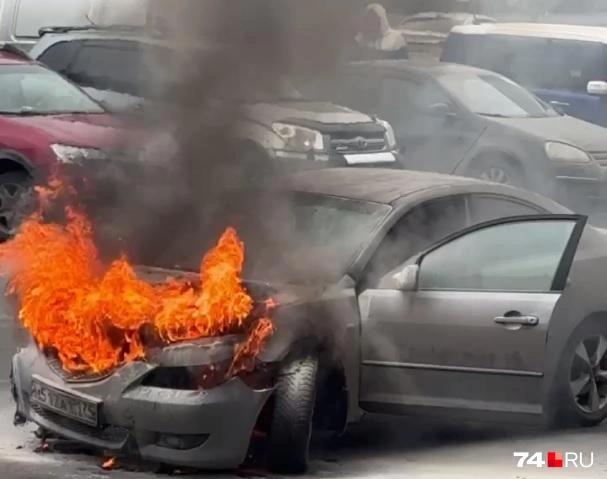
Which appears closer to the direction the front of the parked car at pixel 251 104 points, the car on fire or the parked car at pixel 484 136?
the car on fire

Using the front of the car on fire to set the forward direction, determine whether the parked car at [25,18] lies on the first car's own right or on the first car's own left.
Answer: on the first car's own right

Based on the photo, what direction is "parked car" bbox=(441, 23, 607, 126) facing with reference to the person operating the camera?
facing the viewer and to the right of the viewer

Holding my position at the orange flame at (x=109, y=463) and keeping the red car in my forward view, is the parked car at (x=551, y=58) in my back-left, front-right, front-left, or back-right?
front-right

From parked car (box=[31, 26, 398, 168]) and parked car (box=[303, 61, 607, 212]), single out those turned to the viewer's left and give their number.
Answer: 0

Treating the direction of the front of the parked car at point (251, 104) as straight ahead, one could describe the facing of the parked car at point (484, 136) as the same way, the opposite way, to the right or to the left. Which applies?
the same way

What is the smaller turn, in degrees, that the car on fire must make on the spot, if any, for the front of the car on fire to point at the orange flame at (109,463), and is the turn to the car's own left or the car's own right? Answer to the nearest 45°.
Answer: approximately 45° to the car's own right

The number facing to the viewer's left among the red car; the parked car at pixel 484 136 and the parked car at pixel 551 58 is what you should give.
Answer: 0

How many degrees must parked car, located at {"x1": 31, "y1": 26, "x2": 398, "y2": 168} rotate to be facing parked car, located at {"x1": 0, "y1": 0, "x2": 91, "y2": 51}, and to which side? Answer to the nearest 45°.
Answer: approximately 180°

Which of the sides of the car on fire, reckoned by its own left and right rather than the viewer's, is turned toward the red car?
right

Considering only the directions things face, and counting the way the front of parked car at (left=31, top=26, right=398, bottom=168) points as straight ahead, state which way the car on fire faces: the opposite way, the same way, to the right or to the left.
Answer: to the right

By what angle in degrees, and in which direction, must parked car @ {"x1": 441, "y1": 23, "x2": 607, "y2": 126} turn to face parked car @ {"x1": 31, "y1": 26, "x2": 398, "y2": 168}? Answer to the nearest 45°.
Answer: approximately 90° to its right

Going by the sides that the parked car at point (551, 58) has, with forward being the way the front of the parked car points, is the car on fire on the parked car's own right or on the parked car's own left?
on the parked car's own right

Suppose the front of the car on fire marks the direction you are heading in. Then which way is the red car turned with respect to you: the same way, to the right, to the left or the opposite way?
to the left

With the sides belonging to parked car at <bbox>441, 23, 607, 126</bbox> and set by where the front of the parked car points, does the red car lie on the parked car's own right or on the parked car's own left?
on the parked car's own right

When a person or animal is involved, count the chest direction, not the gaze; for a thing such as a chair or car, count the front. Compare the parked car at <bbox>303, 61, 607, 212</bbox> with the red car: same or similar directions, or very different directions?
same or similar directions

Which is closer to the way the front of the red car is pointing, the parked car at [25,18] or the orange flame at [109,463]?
the orange flame
